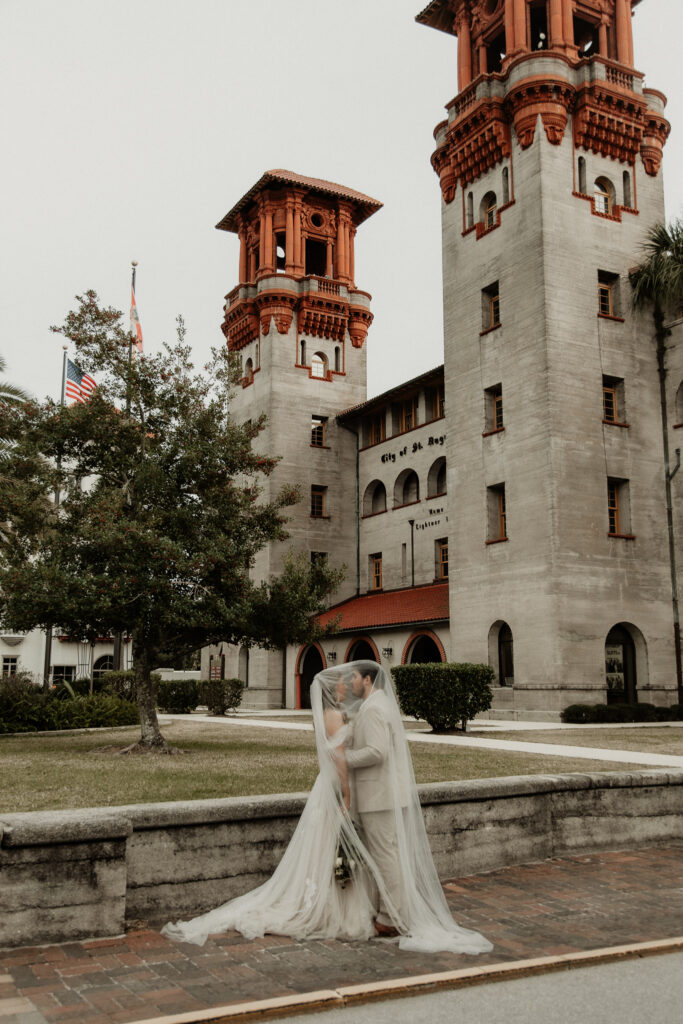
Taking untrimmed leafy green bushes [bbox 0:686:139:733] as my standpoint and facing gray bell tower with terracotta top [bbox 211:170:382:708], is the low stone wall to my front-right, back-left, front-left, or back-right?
back-right

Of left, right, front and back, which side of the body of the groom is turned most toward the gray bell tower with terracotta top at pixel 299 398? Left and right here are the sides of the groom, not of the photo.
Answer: right

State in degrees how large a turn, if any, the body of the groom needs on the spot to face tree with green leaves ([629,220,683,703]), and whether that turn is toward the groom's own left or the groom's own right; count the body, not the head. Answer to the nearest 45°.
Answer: approximately 90° to the groom's own right

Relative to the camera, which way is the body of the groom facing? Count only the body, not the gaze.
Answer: to the viewer's left

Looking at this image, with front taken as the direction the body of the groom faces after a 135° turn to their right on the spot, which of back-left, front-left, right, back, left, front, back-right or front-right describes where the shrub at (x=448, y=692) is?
front-left

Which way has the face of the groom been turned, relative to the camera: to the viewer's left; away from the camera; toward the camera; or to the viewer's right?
to the viewer's left

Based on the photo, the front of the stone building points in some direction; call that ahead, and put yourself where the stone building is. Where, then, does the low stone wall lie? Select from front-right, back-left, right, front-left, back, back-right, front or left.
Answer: front-left

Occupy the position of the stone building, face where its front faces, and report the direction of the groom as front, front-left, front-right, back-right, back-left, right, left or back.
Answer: front-left

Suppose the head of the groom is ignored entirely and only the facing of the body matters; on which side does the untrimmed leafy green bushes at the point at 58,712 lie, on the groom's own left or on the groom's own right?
on the groom's own right

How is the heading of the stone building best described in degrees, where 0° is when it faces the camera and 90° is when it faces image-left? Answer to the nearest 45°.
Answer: approximately 45°

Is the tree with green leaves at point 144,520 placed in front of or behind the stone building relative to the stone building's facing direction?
in front

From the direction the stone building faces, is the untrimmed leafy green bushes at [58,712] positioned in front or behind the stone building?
in front

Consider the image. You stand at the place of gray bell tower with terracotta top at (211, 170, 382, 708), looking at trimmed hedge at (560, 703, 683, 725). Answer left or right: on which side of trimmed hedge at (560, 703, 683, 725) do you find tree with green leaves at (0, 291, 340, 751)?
right

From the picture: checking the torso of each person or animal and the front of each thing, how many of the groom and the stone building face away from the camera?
0
